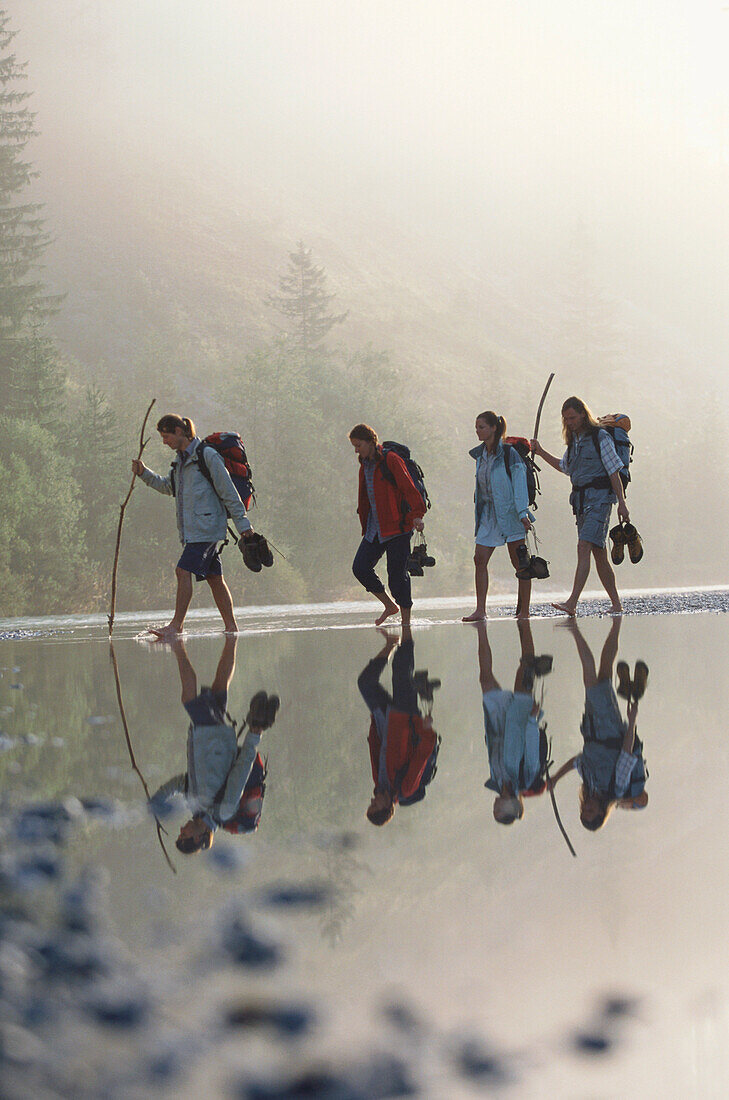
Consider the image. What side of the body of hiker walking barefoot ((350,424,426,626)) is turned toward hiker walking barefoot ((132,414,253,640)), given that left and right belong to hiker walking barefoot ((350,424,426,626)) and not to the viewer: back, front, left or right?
front

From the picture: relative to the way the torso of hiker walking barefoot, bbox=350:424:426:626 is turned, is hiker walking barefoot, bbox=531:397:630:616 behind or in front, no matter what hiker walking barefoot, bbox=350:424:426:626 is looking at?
behind

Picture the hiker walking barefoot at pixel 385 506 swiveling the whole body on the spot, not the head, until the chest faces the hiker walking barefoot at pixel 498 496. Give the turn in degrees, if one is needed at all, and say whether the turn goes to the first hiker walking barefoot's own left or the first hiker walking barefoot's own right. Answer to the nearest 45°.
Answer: approximately 180°

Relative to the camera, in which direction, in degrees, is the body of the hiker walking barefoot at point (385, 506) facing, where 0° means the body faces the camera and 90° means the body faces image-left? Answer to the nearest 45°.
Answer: approximately 45°
